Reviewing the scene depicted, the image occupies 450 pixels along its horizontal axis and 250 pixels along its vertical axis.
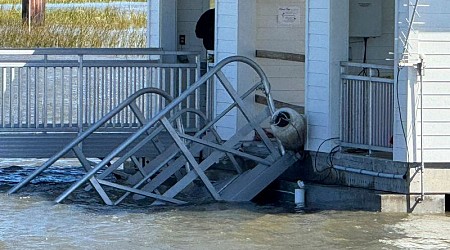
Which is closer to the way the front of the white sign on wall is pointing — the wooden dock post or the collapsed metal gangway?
the collapsed metal gangway

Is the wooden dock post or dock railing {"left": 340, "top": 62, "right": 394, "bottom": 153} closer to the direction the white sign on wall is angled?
the dock railing

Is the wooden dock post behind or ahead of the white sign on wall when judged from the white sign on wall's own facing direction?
behind

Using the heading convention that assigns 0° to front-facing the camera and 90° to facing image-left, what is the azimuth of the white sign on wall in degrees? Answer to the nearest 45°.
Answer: approximately 0°

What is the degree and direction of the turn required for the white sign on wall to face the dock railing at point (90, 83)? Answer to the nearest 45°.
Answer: approximately 90° to its right

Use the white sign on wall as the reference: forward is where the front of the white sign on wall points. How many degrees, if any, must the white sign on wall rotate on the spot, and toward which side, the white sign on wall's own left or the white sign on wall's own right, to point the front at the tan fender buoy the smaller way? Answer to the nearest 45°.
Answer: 0° — it already faces it
